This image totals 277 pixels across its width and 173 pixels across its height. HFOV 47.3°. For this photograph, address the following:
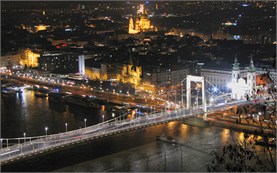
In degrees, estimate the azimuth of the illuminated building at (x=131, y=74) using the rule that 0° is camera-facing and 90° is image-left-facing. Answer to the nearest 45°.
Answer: approximately 45°

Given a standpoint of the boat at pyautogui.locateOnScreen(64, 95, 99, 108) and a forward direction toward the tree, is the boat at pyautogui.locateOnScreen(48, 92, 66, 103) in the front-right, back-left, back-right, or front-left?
back-right

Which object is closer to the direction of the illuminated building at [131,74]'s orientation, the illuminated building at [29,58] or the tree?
the tree

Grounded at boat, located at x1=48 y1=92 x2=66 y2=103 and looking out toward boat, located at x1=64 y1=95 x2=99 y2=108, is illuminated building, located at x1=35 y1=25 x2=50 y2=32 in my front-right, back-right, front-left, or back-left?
back-left
